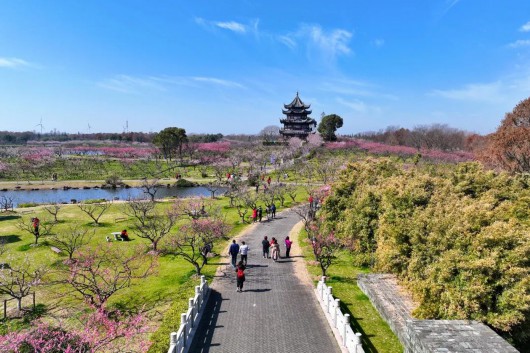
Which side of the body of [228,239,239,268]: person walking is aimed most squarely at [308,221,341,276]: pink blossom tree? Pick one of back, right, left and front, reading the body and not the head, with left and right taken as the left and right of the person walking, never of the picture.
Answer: right

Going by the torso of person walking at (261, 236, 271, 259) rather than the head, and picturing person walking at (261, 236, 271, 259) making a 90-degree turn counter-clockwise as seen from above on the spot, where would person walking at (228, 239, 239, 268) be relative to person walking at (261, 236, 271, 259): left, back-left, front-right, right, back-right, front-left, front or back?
front-left

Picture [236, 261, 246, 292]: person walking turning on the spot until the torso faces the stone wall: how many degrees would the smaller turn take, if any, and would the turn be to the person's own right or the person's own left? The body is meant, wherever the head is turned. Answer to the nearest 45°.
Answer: approximately 135° to the person's own right

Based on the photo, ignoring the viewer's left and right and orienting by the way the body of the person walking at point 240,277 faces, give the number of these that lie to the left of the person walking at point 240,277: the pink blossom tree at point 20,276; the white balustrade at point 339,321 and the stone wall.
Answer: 1

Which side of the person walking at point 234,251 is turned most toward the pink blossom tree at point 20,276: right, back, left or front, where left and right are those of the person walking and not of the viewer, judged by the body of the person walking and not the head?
left

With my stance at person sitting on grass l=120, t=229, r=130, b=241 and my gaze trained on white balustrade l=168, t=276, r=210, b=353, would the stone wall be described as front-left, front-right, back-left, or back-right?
front-left

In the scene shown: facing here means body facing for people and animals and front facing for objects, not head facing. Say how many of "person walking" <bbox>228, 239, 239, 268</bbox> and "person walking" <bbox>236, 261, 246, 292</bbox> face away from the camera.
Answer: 2

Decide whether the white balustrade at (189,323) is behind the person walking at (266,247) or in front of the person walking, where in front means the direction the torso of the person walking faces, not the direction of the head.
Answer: behind

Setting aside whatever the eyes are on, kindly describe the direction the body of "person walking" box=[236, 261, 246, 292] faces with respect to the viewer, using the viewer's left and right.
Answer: facing away from the viewer

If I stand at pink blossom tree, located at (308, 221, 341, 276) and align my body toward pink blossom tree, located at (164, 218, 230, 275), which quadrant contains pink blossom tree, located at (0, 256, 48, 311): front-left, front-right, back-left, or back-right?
front-left

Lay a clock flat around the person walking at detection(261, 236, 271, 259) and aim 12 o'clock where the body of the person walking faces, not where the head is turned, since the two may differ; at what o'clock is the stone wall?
The stone wall is roughly at 5 o'clock from the person walking.

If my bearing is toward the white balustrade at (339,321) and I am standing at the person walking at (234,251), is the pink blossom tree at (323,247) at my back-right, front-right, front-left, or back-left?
front-left

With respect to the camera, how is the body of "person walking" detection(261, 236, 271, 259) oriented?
away from the camera

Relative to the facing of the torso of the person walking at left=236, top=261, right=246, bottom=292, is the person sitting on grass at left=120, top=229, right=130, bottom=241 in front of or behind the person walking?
in front

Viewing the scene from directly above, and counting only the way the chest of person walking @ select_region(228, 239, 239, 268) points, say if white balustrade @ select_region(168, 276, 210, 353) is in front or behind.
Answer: behind

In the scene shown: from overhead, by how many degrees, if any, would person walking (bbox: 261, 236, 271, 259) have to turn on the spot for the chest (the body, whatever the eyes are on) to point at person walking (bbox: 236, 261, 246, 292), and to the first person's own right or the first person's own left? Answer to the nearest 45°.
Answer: approximately 180°

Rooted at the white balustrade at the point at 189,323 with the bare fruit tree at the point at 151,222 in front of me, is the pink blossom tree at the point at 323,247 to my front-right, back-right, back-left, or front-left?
front-right

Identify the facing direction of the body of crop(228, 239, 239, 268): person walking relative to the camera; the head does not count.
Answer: away from the camera

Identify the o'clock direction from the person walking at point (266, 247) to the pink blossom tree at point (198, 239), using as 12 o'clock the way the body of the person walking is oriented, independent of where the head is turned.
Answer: The pink blossom tree is roughly at 9 o'clock from the person walking.

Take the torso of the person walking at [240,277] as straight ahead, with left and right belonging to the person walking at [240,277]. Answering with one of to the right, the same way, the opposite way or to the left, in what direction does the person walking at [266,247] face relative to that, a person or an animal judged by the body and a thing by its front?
the same way
